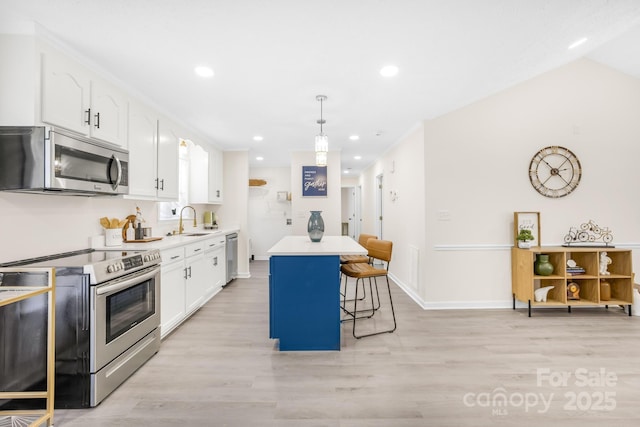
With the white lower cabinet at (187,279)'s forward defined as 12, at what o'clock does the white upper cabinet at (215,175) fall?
The white upper cabinet is roughly at 8 o'clock from the white lower cabinet.

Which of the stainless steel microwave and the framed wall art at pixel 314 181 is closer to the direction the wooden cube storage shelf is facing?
the stainless steel microwave

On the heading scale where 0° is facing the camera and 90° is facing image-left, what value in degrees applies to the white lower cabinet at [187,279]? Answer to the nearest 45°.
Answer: approximately 315°

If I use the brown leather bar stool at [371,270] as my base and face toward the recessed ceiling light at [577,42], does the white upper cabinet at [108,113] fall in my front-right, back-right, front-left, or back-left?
back-right

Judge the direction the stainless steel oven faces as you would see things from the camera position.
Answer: facing the viewer and to the right of the viewer

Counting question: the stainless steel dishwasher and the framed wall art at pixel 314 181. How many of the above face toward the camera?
1

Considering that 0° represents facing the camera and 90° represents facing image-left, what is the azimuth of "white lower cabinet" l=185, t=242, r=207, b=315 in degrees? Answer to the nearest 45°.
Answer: approximately 315°

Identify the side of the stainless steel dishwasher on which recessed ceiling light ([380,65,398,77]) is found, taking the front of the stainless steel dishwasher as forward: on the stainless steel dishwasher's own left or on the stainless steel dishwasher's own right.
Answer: on the stainless steel dishwasher's own right

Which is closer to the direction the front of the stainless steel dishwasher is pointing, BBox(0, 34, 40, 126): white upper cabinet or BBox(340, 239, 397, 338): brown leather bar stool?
the brown leather bar stool

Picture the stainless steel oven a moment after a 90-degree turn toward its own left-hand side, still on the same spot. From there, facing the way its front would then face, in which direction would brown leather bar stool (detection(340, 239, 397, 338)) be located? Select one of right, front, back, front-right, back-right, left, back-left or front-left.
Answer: front-right

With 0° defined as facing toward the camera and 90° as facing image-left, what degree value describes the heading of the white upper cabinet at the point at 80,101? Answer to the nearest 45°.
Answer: approximately 315°

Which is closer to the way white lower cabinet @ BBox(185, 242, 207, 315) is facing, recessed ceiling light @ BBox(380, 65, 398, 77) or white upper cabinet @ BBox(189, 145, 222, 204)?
the recessed ceiling light

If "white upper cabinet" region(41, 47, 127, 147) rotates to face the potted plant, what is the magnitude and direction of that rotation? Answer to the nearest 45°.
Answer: approximately 45° to its left

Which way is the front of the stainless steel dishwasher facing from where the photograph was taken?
facing to the right of the viewer

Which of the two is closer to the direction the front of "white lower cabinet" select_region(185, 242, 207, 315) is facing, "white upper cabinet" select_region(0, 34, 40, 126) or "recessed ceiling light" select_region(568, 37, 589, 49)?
the recessed ceiling light

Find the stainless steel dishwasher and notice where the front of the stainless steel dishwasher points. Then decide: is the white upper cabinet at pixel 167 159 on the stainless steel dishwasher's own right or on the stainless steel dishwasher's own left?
on the stainless steel dishwasher's own right

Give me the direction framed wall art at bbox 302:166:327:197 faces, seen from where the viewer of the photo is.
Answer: facing the viewer
